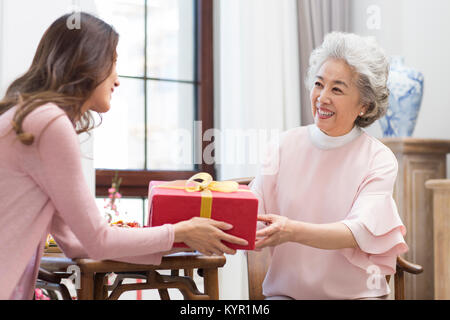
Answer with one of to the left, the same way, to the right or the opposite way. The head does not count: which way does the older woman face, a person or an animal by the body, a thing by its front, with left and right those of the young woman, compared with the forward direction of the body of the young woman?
the opposite way

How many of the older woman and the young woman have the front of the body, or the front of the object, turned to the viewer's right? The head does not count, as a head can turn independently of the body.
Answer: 1

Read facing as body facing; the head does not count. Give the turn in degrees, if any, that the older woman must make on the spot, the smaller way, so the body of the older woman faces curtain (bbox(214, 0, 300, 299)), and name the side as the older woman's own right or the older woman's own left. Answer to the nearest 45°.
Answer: approximately 135° to the older woman's own right

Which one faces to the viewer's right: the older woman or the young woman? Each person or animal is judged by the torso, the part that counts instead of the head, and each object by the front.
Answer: the young woman

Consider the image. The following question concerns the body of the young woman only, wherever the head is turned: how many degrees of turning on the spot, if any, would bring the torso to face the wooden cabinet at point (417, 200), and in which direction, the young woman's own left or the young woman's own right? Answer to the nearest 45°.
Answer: approximately 45° to the young woman's own left

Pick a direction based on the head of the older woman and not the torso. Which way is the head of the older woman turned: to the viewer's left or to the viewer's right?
to the viewer's left

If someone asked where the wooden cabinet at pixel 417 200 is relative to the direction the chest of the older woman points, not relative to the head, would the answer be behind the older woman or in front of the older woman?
behind

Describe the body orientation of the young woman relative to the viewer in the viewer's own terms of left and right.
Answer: facing to the right of the viewer

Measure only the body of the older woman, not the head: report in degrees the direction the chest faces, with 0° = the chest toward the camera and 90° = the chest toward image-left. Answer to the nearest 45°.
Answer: approximately 45°
